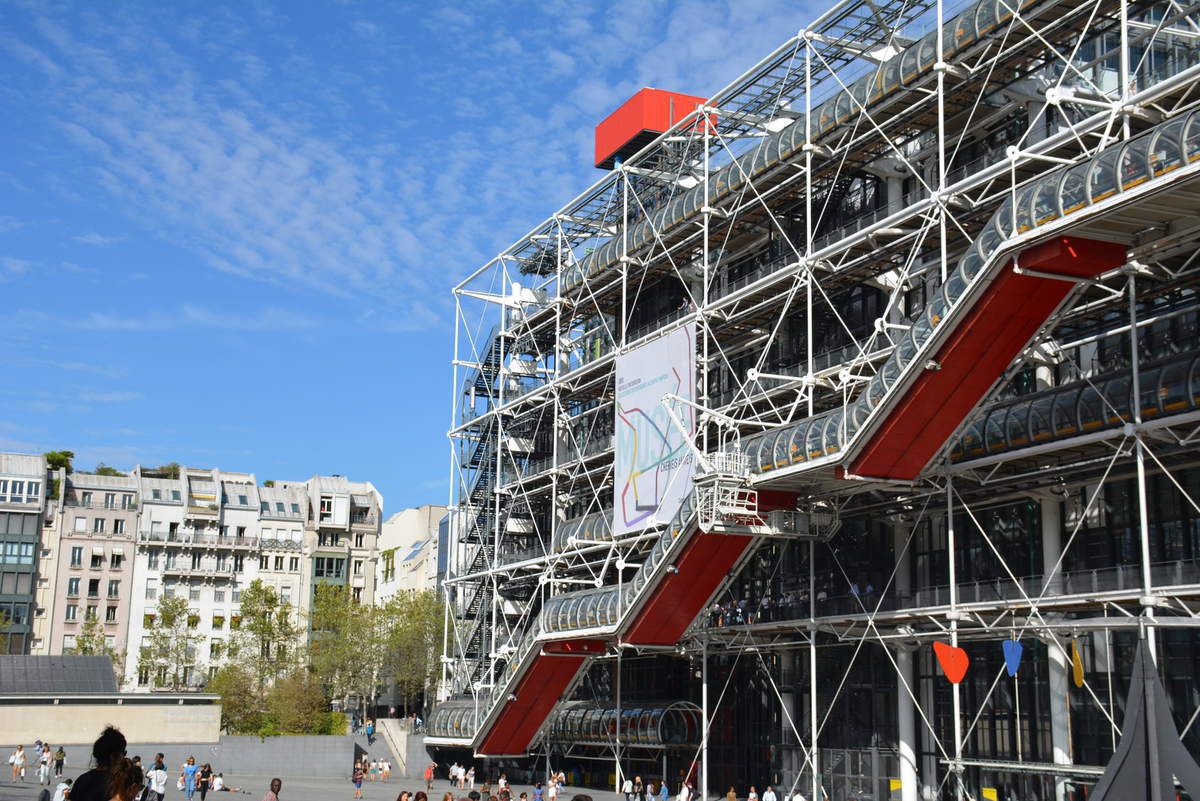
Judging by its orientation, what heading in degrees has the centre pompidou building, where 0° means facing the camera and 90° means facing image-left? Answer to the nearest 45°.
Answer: approximately 45°

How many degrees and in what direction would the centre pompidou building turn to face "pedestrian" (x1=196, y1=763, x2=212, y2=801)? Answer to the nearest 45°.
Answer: approximately 45° to its right

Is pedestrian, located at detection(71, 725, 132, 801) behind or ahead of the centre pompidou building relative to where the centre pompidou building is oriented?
ahead

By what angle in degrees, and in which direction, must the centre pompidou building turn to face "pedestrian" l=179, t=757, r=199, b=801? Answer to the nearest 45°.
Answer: approximately 45° to its right

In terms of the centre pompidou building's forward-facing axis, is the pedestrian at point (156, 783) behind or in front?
in front
